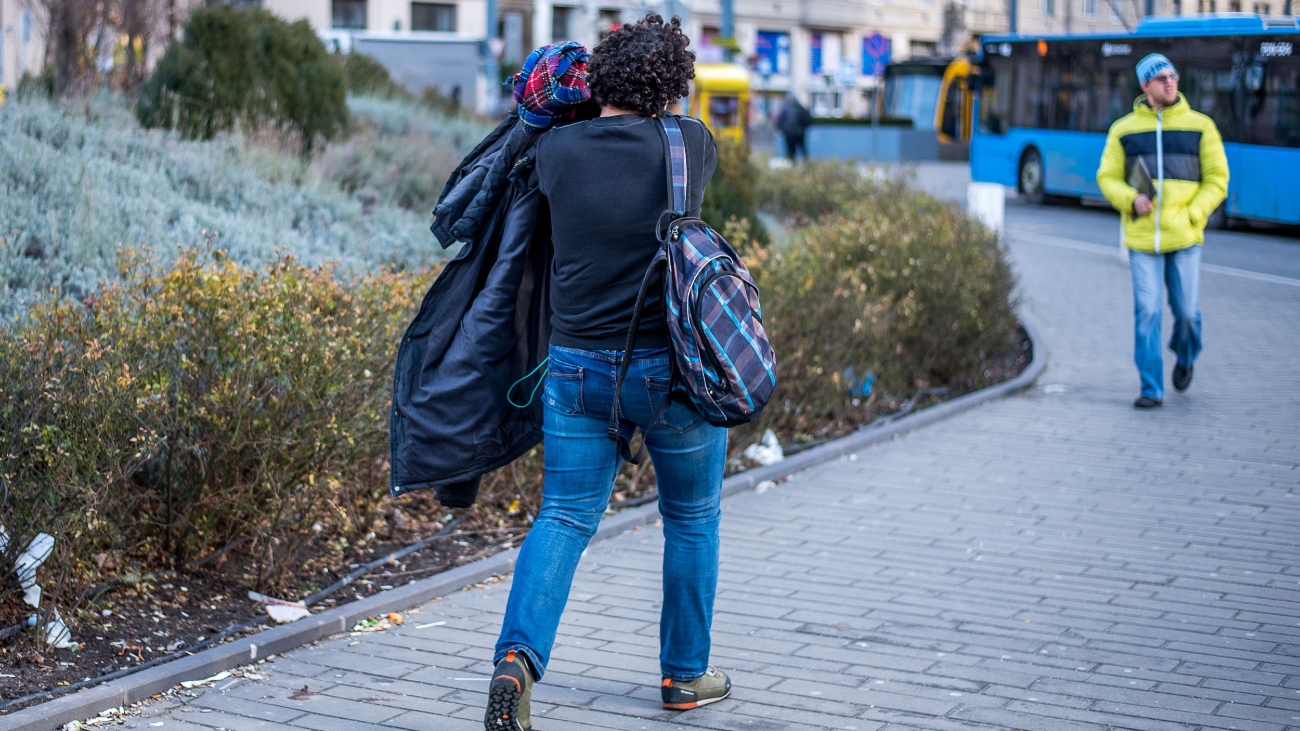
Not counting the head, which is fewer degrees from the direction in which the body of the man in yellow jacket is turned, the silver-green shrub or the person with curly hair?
the person with curly hair

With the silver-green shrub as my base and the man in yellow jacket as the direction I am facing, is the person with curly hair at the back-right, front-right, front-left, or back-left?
front-right

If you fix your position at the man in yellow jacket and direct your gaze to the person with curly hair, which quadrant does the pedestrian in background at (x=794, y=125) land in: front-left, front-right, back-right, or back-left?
back-right

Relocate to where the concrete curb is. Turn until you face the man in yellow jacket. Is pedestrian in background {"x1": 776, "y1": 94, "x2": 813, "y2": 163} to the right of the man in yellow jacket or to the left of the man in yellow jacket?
left

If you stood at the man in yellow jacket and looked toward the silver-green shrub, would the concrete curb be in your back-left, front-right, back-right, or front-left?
front-left

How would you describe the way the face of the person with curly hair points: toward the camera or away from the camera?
away from the camera

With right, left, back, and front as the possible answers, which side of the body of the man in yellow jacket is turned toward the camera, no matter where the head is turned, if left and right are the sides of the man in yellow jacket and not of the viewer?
front

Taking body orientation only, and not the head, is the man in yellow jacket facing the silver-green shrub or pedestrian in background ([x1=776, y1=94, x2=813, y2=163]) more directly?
the silver-green shrub

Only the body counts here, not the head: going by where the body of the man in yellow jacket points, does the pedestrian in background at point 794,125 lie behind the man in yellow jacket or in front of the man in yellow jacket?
behind

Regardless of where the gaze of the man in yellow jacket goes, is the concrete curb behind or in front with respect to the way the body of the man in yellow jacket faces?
in front

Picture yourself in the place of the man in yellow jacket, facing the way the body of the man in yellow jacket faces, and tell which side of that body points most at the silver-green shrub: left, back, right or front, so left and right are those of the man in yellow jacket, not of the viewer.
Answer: right

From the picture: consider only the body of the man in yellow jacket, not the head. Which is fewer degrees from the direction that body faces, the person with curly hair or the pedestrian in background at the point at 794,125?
the person with curly hair
